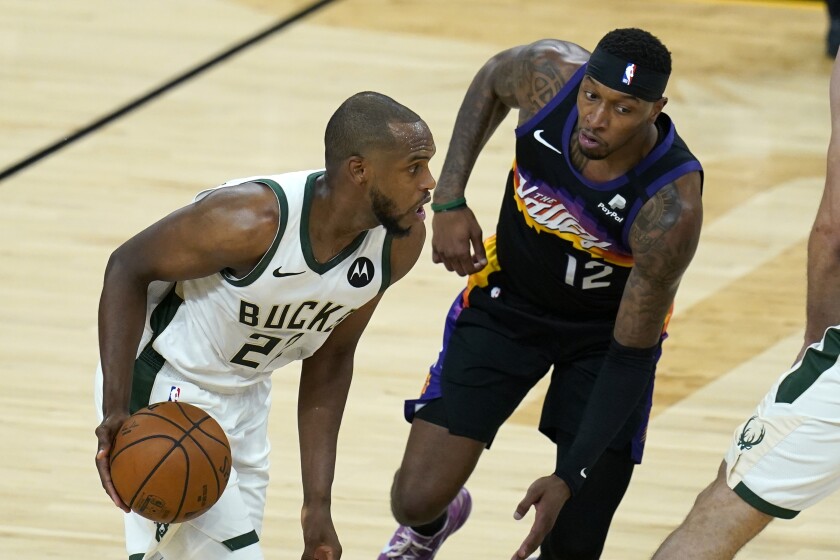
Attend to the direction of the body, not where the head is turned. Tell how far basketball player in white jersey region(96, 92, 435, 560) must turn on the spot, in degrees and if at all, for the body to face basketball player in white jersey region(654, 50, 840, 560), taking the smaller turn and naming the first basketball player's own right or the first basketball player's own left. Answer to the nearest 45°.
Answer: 0° — they already face them

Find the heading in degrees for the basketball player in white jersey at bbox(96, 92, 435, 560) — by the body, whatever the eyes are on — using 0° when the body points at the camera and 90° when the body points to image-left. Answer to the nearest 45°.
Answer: approximately 315°
